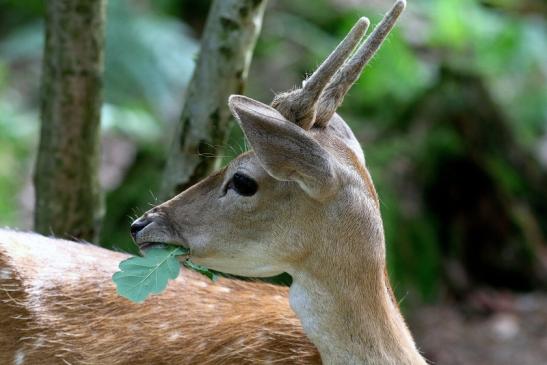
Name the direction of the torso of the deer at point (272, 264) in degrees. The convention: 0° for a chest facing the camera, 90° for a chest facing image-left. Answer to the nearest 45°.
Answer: approximately 270°

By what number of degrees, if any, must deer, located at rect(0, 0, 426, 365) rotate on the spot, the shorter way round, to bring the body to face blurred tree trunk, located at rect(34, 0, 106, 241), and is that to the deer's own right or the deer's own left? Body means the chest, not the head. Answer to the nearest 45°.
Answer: approximately 135° to the deer's own left
